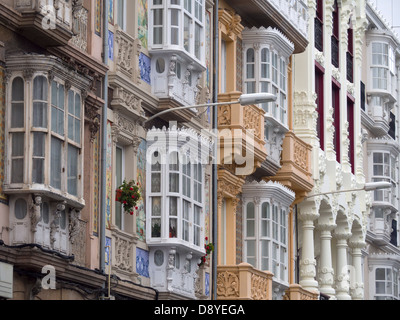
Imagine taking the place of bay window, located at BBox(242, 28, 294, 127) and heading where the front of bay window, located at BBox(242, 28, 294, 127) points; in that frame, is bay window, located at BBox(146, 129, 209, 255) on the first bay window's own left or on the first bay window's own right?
on the first bay window's own right

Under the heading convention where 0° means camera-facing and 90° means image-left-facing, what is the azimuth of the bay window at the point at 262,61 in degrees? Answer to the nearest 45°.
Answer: approximately 315°

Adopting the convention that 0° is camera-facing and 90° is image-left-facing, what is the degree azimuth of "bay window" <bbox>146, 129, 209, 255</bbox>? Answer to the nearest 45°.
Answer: approximately 315°

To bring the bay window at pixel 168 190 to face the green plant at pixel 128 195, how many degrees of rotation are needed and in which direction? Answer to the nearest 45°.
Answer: approximately 45° to its right

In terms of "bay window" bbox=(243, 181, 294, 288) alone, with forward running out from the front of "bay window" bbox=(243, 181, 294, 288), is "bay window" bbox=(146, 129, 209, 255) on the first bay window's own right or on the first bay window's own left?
on the first bay window's own right

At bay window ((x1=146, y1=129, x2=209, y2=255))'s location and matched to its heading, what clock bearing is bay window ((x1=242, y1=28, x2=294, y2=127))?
bay window ((x1=242, y1=28, x2=294, y2=127)) is roughly at 8 o'clock from bay window ((x1=146, y1=129, x2=209, y2=255)).

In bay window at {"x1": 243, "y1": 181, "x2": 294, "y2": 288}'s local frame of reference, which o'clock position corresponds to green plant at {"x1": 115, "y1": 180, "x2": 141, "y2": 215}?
The green plant is roughly at 2 o'clock from the bay window.

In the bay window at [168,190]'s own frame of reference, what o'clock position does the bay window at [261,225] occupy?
the bay window at [261,225] is roughly at 8 o'clock from the bay window at [168,190].
